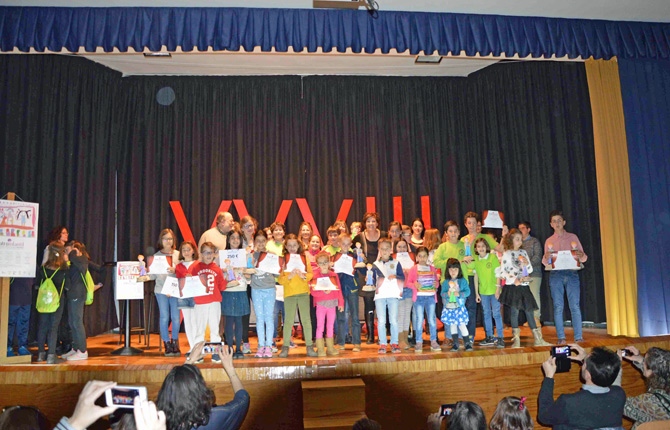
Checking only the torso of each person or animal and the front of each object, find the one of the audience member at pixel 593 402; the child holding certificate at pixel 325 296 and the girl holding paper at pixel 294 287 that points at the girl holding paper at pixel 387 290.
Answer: the audience member

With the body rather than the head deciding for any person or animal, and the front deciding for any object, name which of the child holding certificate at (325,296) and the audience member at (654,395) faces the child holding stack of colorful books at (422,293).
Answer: the audience member

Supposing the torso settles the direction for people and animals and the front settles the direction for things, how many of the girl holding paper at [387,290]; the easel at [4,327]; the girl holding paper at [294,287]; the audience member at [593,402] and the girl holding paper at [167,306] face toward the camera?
4

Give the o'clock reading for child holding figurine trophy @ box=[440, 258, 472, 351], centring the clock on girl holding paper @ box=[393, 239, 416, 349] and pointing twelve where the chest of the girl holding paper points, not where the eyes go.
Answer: The child holding figurine trophy is roughly at 9 o'clock from the girl holding paper.

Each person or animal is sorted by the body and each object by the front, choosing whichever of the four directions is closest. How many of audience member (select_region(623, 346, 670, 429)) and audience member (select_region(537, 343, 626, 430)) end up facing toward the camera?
0

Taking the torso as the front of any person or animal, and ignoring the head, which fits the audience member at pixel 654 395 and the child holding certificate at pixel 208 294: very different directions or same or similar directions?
very different directions

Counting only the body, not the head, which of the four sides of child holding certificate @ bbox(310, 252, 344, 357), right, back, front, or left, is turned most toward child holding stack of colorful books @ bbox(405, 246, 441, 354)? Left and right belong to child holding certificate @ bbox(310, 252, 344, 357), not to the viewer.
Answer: left

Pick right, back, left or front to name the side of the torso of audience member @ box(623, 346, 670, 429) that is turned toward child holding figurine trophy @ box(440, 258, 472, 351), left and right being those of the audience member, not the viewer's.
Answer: front

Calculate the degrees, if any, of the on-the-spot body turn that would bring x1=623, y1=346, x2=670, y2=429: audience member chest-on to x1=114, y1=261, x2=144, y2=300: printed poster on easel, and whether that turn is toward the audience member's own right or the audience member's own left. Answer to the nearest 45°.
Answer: approximately 45° to the audience member's own left

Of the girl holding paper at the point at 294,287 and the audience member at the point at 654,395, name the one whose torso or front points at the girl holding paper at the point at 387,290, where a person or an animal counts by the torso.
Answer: the audience member
